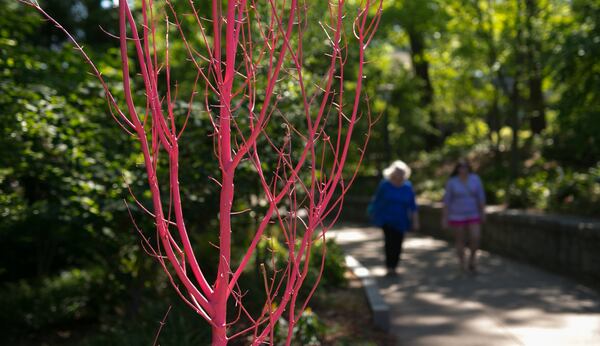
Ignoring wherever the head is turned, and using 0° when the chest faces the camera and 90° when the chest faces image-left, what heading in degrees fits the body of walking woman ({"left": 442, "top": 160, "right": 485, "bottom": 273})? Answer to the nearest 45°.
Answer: approximately 0°

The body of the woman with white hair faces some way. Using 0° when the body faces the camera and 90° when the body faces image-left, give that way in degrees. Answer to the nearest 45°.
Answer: approximately 0°

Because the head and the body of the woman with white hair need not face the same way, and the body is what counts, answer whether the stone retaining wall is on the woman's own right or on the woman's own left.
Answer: on the woman's own left

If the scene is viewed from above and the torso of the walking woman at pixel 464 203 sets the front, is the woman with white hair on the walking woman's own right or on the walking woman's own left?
on the walking woman's own right

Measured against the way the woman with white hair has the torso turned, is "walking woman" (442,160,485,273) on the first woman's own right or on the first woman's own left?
on the first woman's own left

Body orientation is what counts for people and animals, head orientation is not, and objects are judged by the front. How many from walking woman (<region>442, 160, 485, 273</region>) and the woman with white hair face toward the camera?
2

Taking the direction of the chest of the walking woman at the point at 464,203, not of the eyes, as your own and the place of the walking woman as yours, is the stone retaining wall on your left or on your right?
on your left
